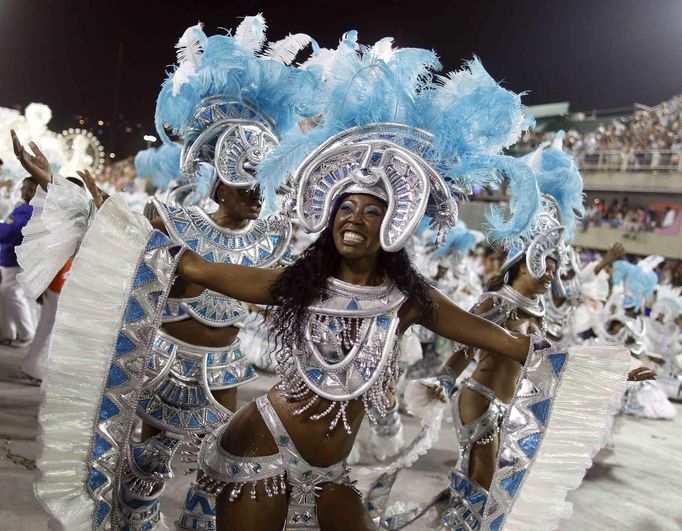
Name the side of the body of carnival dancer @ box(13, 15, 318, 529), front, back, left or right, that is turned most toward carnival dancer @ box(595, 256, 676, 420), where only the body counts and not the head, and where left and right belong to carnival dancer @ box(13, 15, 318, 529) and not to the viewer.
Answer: left

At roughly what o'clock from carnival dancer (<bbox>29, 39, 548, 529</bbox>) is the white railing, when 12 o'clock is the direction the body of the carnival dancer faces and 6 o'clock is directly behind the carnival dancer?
The white railing is roughly at 7 o'clock from the carnival dancer.

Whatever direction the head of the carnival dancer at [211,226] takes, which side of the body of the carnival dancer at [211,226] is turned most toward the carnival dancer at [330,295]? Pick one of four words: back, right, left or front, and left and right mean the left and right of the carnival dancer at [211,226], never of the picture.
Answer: front

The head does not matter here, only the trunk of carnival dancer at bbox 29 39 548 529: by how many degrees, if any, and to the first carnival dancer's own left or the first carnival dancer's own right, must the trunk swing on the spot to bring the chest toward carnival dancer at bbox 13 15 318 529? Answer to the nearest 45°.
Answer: approximately 135° to the first carnival dancer's own right

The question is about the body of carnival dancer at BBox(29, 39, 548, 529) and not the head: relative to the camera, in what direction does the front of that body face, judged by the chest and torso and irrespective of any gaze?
toward the camera

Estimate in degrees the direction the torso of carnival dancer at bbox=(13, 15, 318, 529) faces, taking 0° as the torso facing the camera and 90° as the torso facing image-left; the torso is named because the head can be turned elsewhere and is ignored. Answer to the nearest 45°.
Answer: approximately 315°

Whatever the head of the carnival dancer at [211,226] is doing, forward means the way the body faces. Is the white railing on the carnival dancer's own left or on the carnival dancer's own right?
on the carnival dancer's own left

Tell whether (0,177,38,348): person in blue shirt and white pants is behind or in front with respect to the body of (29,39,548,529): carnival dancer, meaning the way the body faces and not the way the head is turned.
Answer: behind

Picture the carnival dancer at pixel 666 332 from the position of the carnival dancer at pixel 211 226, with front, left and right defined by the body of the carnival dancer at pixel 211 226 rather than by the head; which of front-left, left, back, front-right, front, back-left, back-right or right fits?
left

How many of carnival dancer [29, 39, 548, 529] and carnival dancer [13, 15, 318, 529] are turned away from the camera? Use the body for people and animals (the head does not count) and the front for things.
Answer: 0

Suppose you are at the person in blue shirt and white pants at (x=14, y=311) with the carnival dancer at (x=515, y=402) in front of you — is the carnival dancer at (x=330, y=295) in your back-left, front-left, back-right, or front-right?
front-right

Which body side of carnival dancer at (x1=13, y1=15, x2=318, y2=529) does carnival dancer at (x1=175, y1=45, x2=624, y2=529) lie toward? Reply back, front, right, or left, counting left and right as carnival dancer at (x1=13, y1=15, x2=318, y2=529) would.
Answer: front

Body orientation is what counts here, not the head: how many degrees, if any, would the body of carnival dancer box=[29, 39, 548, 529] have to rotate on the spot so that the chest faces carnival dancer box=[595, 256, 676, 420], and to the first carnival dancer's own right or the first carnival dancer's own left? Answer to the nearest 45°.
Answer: approximately 135° to the first carnival dancer's own left
